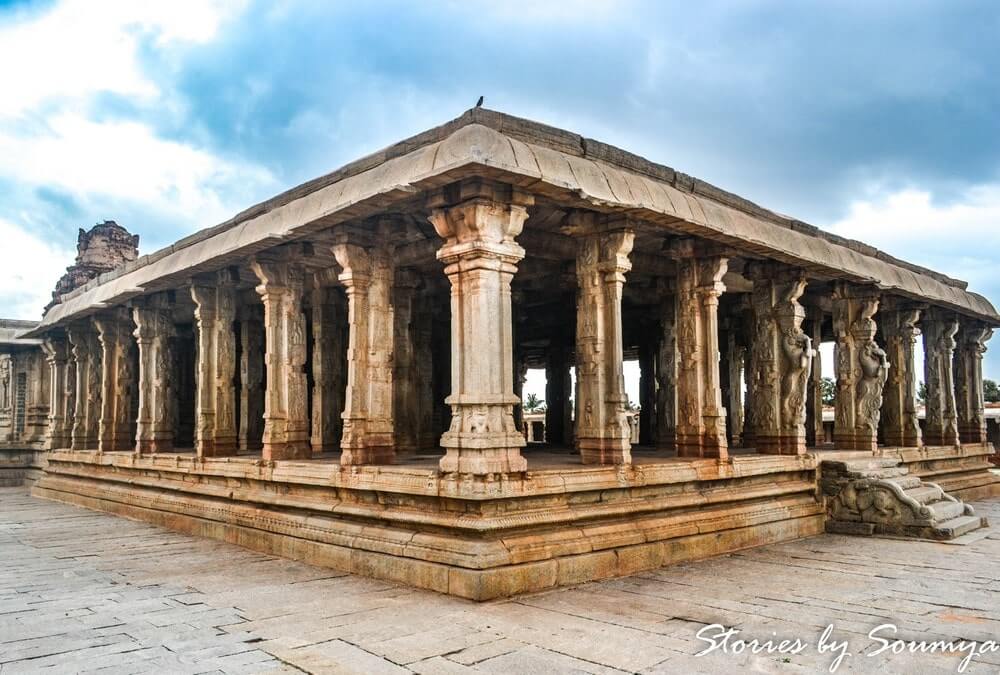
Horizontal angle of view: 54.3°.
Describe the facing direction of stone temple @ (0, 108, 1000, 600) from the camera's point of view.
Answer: facing the viewer and to the right of the viewer

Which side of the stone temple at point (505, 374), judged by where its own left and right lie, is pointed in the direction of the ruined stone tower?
back
